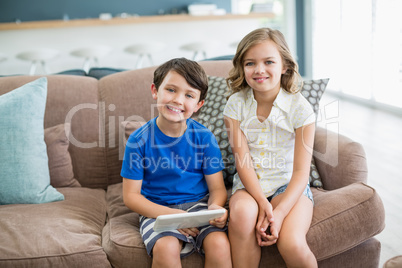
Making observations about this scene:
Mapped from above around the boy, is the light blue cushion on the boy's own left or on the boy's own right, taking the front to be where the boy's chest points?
on the boy's own right

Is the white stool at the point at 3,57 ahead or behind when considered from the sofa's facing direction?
behind

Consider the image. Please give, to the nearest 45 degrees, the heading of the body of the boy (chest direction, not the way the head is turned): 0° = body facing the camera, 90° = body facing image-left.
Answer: approximately 0°

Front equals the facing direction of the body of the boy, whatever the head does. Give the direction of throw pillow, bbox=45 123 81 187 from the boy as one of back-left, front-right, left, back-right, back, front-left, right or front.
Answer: back-right

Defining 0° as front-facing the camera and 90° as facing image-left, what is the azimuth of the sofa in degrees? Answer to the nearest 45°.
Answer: approximately 0°
